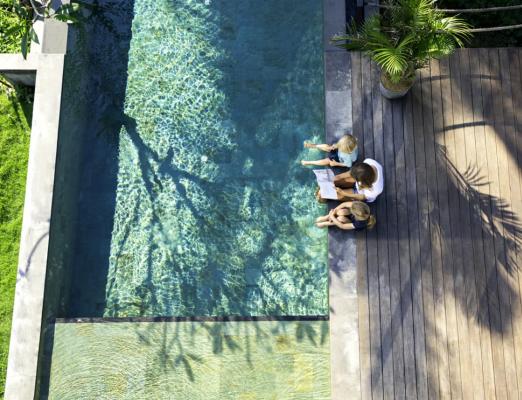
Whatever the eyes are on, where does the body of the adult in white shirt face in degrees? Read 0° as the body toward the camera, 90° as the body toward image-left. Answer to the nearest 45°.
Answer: approximately 90°

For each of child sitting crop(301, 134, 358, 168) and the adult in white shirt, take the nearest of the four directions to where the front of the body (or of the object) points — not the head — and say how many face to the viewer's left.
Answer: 2

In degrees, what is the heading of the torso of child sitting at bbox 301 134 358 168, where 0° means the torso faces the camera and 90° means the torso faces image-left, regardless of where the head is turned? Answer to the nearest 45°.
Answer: approximately 90°

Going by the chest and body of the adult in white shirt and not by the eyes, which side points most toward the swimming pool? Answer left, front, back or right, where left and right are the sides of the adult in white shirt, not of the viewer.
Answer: front

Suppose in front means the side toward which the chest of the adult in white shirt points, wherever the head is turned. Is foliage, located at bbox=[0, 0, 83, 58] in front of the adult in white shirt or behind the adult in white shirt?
in front

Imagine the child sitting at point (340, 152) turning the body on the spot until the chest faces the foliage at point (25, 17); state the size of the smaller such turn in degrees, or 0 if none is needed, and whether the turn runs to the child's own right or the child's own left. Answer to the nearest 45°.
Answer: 0° — they already face it

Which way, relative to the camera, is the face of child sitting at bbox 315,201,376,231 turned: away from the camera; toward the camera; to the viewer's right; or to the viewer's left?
to the viewer's left
